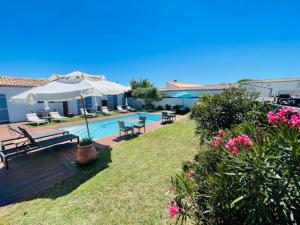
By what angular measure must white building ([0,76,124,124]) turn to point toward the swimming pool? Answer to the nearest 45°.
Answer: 0° — it already faces it

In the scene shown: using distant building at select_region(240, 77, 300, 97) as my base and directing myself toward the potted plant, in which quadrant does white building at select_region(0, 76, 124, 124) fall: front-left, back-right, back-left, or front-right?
front-right

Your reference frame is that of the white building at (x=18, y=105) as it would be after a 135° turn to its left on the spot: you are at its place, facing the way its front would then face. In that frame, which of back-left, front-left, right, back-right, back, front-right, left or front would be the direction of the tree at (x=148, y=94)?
right

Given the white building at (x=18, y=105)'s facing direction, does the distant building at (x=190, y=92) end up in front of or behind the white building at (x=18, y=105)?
in front

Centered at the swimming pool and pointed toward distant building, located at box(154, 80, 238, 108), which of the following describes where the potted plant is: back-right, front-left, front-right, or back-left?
back-right

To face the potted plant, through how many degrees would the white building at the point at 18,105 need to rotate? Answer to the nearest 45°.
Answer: approximately 45° to its right

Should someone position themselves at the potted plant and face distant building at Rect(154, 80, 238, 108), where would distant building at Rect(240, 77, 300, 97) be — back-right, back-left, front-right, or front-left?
front-right

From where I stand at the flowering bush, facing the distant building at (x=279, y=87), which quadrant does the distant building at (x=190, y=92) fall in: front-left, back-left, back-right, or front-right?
front-left

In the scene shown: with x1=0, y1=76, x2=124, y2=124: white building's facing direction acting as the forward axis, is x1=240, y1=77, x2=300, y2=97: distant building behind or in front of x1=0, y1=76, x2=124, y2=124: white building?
in front

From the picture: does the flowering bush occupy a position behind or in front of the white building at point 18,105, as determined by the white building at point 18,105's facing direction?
in front

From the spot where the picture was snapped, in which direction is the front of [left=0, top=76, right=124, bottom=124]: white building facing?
facing the viewer and to the right of the viewer

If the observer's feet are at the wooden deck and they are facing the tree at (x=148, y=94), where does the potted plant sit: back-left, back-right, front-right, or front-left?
front-right

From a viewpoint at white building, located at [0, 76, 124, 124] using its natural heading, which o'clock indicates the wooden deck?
The wooden deck is roughly at 1 o'clock from the white building.

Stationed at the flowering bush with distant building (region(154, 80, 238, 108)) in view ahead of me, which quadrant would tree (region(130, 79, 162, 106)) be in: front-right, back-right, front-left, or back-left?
front-left
